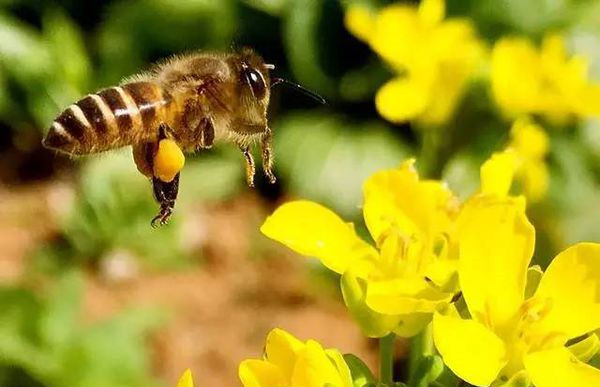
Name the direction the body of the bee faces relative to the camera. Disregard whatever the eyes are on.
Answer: to the viewer's right

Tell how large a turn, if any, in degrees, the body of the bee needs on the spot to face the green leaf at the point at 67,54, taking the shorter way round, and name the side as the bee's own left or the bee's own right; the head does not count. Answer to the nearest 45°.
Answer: approximately 90° to the bee's own left

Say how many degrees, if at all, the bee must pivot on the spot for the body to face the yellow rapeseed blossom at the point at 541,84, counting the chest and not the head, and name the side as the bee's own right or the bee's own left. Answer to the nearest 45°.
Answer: approximately 45° to the bee's own left

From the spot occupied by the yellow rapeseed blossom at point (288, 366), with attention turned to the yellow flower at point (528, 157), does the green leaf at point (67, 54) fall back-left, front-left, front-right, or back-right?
front-left

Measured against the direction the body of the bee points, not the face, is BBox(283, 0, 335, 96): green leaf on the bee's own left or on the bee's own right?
on the bee's own left

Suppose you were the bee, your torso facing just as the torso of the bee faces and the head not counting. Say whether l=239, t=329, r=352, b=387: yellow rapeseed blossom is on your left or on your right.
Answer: on your right

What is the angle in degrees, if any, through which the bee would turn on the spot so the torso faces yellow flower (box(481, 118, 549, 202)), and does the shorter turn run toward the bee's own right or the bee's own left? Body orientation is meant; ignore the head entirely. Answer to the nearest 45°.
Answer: approximately 45° to the bee's own left

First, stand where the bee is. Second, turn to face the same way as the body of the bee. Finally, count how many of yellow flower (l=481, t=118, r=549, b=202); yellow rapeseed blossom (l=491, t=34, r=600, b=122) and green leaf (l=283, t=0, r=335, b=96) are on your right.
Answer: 0

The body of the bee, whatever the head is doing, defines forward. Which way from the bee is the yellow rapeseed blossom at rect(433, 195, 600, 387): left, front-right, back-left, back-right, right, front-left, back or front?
front-right
